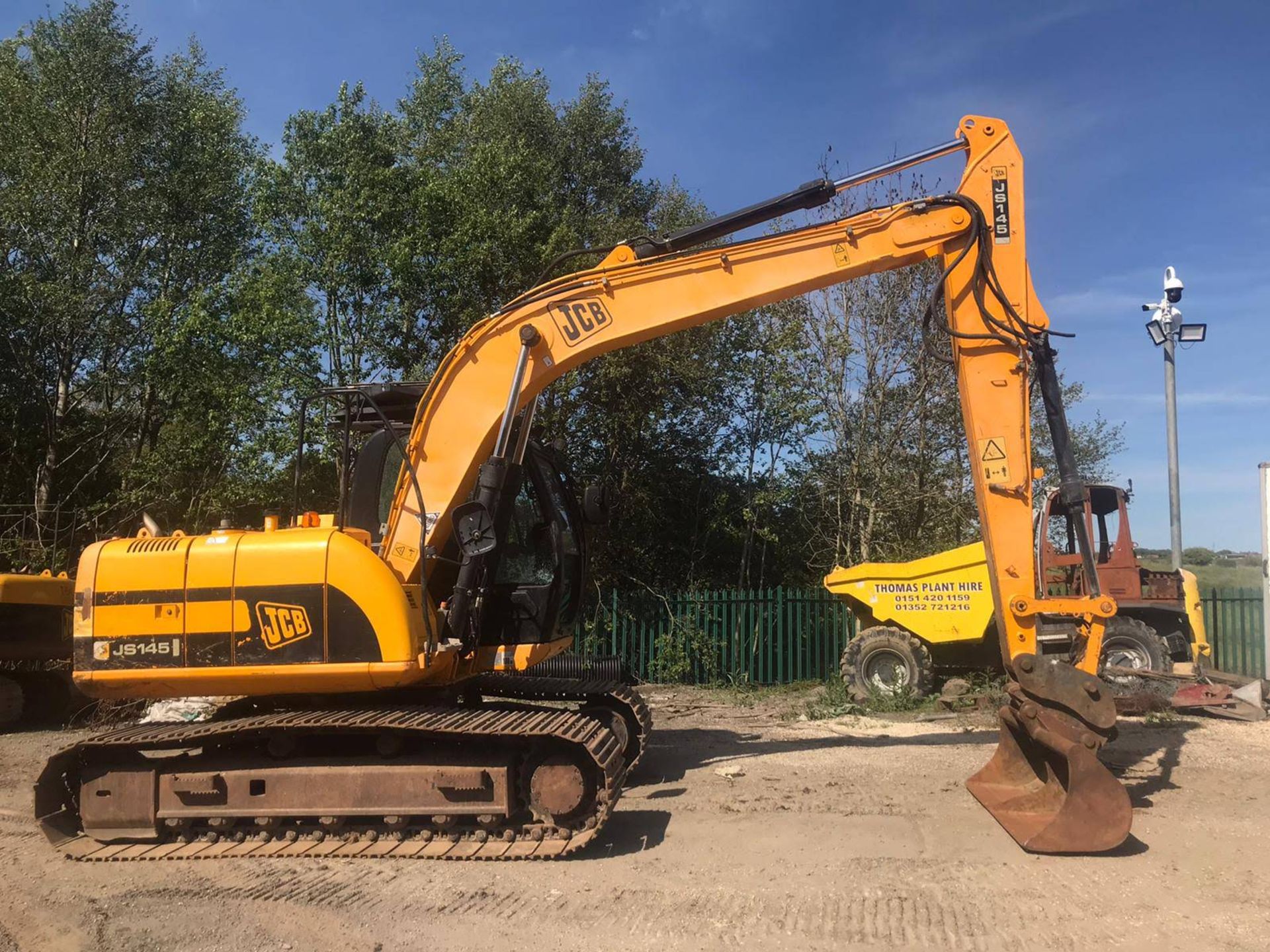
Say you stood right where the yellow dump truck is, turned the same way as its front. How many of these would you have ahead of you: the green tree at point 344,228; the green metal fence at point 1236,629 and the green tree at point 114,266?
2

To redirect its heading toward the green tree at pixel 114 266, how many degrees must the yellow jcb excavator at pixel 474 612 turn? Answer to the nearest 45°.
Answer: approximately 135° to its left

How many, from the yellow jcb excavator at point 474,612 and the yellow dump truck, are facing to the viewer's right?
1

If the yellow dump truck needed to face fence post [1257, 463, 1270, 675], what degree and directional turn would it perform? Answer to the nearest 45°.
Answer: approximately 180°

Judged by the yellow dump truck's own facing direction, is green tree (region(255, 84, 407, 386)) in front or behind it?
in front

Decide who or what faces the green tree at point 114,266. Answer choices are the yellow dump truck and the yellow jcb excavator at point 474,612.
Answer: the yellow dump truck

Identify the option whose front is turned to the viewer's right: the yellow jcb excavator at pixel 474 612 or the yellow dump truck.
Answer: the yellow jcb excavator

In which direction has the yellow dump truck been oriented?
to the viewer's left

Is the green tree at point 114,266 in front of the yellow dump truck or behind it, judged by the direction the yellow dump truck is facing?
in front

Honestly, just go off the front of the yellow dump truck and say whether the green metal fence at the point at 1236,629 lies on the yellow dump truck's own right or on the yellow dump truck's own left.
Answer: on the yellow dump truck's own right

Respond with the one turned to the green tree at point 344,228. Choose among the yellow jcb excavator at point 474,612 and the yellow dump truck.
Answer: the yellow dump truck

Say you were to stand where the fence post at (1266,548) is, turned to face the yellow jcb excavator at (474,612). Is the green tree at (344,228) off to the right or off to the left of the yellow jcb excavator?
right

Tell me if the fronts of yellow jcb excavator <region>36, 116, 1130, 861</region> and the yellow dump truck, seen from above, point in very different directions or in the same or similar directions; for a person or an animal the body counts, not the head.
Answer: very different directions

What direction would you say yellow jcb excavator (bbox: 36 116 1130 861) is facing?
to the viewer's right

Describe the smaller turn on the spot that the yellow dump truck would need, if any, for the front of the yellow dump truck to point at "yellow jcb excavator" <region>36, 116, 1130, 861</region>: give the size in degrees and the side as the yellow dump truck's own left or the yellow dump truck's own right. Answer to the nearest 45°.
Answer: approximately 90° to the yellow dump truck's own left
